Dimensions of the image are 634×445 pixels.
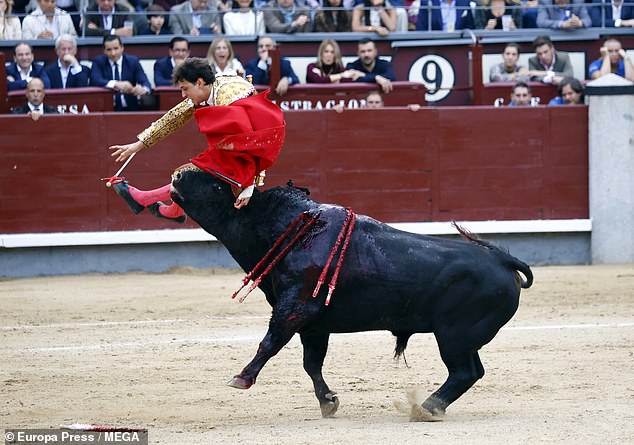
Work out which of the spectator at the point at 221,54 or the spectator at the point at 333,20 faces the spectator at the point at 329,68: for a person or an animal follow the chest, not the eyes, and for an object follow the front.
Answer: the spectator at the point at 333,20

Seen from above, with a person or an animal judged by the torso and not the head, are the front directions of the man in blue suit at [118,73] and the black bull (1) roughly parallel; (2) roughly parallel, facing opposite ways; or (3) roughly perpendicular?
roughly perpendicular

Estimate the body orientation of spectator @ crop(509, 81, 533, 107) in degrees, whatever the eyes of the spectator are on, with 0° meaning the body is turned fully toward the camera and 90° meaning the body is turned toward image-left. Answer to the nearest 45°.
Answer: approximately 0°

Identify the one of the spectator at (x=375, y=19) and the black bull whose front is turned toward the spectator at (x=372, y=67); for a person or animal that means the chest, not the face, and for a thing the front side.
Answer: the spectator at (x=375, y=19)

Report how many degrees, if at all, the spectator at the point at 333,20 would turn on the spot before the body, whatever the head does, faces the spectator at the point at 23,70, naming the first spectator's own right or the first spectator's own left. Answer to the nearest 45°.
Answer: approximately 90° to the first spectator's own right

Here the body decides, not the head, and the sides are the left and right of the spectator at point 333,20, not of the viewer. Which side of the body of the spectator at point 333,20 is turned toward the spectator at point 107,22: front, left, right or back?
right

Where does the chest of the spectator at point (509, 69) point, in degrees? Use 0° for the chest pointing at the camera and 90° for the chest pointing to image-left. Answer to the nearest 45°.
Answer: approximately 0°
